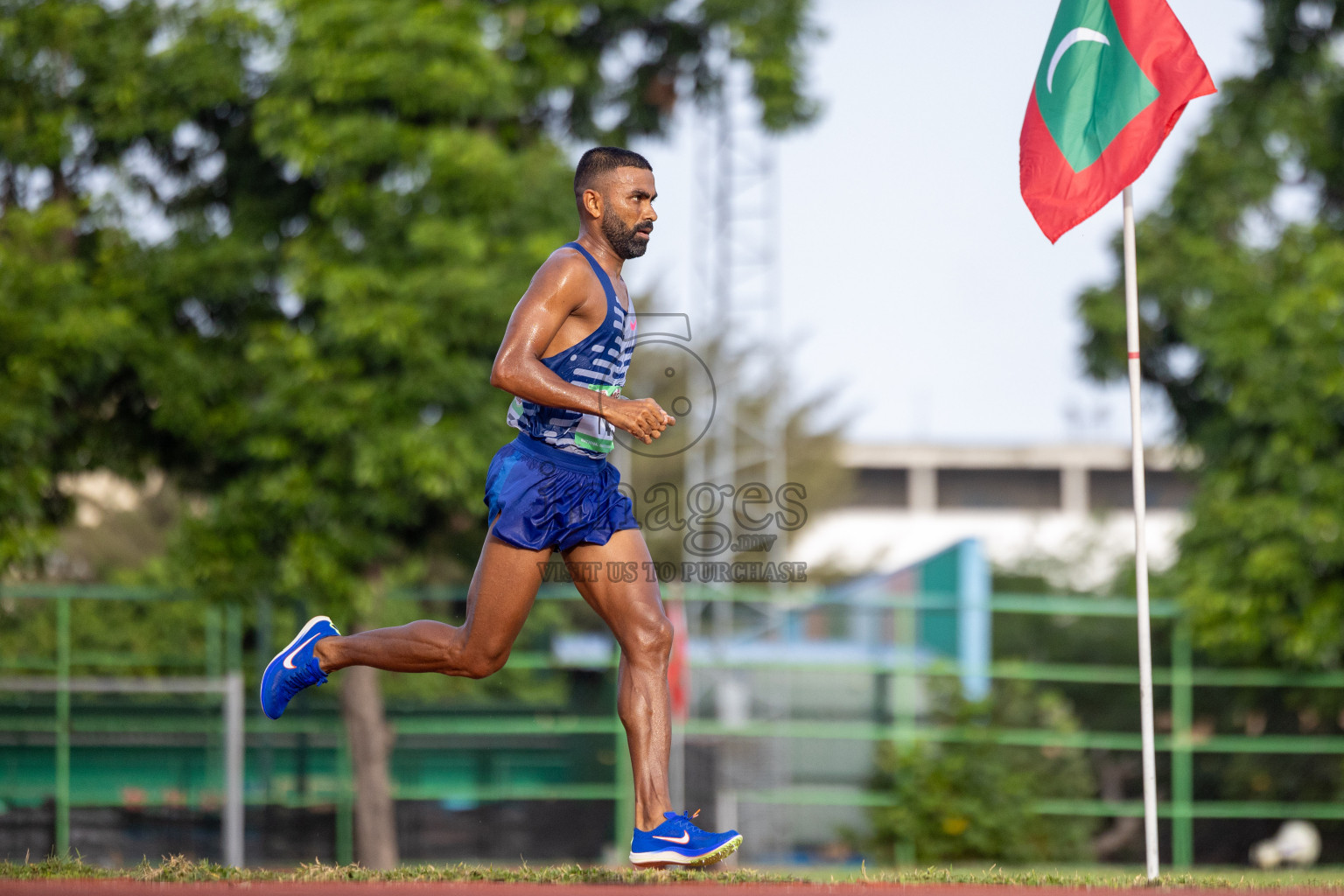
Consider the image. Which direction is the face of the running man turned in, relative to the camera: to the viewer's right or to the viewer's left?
to the viewer's right

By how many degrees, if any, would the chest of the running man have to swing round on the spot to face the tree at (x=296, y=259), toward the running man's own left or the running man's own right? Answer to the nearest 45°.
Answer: approximately 90° to the running man's own left

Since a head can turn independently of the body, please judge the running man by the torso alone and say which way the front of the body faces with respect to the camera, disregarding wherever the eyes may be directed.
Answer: to the viewer's right

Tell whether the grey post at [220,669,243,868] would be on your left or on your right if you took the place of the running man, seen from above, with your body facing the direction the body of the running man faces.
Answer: on your left

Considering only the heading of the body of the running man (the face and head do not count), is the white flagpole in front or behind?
in front

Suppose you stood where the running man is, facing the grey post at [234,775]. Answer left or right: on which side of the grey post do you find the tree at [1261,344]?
right

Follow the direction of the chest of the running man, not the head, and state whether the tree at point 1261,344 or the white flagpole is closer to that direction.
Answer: the white flagpole

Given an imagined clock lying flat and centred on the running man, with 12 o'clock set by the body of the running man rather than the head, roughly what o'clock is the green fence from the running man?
The green fence is roughly at 9 o'clock from the running man.

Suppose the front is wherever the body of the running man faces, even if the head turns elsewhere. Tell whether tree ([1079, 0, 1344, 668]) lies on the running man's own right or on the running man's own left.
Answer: on the running man's own left
